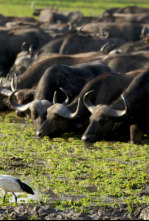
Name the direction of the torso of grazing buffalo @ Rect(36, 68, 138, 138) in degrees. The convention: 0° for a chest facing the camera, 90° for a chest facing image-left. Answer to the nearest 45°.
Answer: approximately 90°

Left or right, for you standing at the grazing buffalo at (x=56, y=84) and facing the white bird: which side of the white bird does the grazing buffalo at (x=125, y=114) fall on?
left

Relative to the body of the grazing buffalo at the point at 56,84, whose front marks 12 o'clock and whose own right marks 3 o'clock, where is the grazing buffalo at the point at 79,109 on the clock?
the grazing buffalo at the point at 79,109 is roughly at 10 o'clock from the grazing buffalo at the point at 56,84.

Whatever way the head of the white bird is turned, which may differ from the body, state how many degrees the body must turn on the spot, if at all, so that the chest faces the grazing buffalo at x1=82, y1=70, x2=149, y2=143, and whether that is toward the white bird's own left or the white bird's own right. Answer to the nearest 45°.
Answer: approximately 135° to the white bird's own right

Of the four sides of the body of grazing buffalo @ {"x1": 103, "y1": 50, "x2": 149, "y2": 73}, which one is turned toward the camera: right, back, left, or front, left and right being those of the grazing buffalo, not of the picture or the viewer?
left

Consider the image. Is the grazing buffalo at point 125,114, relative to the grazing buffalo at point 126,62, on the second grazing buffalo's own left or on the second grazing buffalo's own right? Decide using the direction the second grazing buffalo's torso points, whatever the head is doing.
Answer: on the second grazing buffalo's own left

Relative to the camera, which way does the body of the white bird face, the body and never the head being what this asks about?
to the viewer's left
